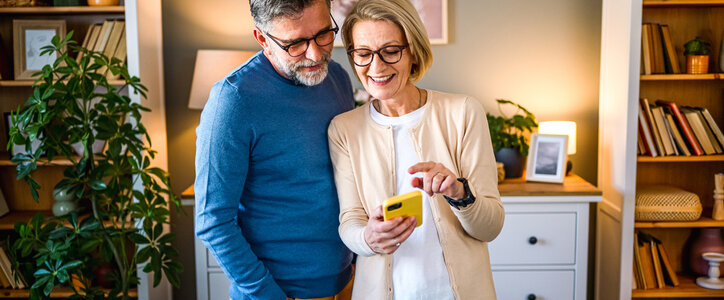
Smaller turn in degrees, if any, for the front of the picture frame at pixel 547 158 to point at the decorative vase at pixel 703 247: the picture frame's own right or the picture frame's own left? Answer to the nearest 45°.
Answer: approximately 135° to the picture frame's own left

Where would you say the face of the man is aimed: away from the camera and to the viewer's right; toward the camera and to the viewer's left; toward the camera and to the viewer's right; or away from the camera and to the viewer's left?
toward the camera and to the viewer's right

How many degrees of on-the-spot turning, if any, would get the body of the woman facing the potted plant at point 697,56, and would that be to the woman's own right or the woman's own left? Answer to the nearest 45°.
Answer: approximately 135° to the woman's own left

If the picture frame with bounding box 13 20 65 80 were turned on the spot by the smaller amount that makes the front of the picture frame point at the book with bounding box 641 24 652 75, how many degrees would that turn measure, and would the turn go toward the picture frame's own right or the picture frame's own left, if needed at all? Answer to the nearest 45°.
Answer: approximately 45° to the picture frame's own left

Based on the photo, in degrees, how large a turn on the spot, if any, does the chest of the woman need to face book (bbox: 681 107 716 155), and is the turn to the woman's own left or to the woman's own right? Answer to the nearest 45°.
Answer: approximately 135° to the woman's own left

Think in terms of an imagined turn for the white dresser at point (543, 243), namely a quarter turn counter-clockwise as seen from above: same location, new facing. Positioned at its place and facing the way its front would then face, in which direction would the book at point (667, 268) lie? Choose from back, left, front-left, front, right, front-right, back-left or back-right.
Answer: front-left

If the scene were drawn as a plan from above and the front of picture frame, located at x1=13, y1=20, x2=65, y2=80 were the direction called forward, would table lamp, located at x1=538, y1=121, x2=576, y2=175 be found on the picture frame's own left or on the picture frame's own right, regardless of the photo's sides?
on the picture frame's own left
